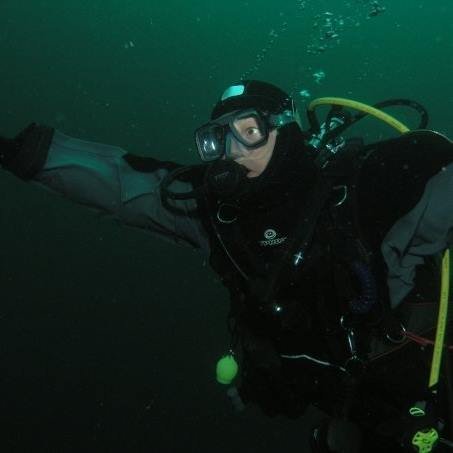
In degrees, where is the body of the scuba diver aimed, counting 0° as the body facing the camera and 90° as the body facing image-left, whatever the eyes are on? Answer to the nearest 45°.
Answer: approximately 45°
